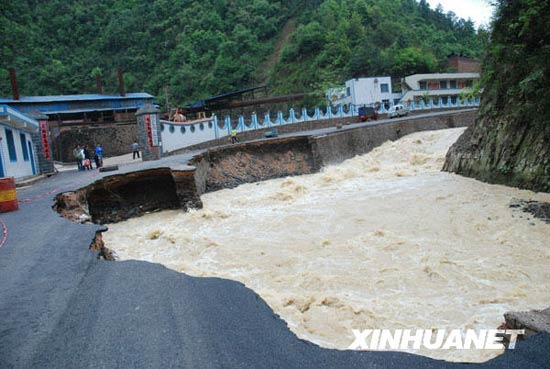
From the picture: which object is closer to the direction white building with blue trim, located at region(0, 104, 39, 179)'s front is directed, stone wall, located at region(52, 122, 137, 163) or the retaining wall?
the retaining wall

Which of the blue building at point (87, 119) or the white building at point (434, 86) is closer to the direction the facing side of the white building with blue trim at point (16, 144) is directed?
the white building at point (434, 86)

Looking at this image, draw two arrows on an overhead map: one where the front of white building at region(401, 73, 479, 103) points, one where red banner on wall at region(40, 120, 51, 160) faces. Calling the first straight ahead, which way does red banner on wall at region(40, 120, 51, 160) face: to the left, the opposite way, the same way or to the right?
to the left

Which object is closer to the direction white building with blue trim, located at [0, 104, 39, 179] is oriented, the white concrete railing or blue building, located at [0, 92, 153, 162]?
the white concrete railing

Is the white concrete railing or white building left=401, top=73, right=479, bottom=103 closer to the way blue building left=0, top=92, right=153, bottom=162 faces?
the white concrete railing

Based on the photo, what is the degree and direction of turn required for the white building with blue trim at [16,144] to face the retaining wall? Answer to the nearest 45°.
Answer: approximately 45° to its left

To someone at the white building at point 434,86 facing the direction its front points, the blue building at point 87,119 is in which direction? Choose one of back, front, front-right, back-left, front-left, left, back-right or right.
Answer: front-right

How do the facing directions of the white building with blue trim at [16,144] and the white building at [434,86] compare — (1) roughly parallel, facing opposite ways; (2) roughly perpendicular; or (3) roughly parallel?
roughly perpendicular

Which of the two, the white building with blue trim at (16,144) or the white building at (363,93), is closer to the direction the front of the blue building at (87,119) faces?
the white building with blue trim

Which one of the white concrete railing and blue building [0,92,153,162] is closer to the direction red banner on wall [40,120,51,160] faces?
the white concrete railing

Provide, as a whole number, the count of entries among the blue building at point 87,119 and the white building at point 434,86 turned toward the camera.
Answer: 2
